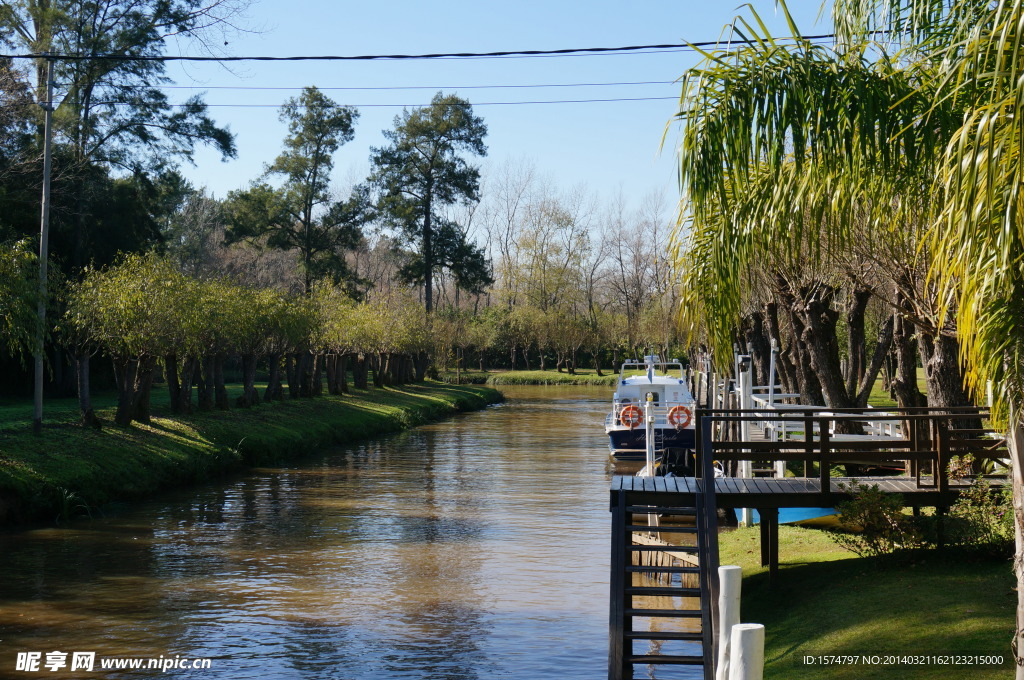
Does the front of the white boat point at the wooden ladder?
no

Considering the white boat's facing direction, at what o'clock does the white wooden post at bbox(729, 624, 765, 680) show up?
The white wooden post is roughly at 6 o'clock from the white boat.

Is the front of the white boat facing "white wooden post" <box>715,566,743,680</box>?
no

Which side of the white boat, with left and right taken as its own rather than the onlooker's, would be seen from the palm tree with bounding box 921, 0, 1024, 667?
back

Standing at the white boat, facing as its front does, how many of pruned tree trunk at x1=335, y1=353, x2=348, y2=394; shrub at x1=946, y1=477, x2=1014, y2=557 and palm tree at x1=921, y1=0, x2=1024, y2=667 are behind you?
2

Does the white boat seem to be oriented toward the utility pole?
no

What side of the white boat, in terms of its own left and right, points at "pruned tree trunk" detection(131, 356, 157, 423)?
left

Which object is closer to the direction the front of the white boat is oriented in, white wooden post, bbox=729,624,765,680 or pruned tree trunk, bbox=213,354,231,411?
the pruned tree trunk

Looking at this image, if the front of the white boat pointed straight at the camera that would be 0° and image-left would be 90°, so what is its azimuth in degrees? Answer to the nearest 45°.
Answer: approximately 180°

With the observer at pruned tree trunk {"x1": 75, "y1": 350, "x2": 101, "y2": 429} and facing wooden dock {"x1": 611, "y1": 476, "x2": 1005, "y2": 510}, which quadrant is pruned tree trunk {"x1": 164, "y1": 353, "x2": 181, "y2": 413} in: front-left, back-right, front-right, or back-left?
back-left

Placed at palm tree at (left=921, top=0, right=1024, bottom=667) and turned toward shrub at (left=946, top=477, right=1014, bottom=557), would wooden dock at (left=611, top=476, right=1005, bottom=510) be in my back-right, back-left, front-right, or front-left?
front-left

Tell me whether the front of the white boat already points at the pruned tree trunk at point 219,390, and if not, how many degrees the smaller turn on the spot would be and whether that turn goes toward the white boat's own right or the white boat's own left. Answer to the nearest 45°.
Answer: approximately 90° to the white boat's own left

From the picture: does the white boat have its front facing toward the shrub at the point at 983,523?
no
